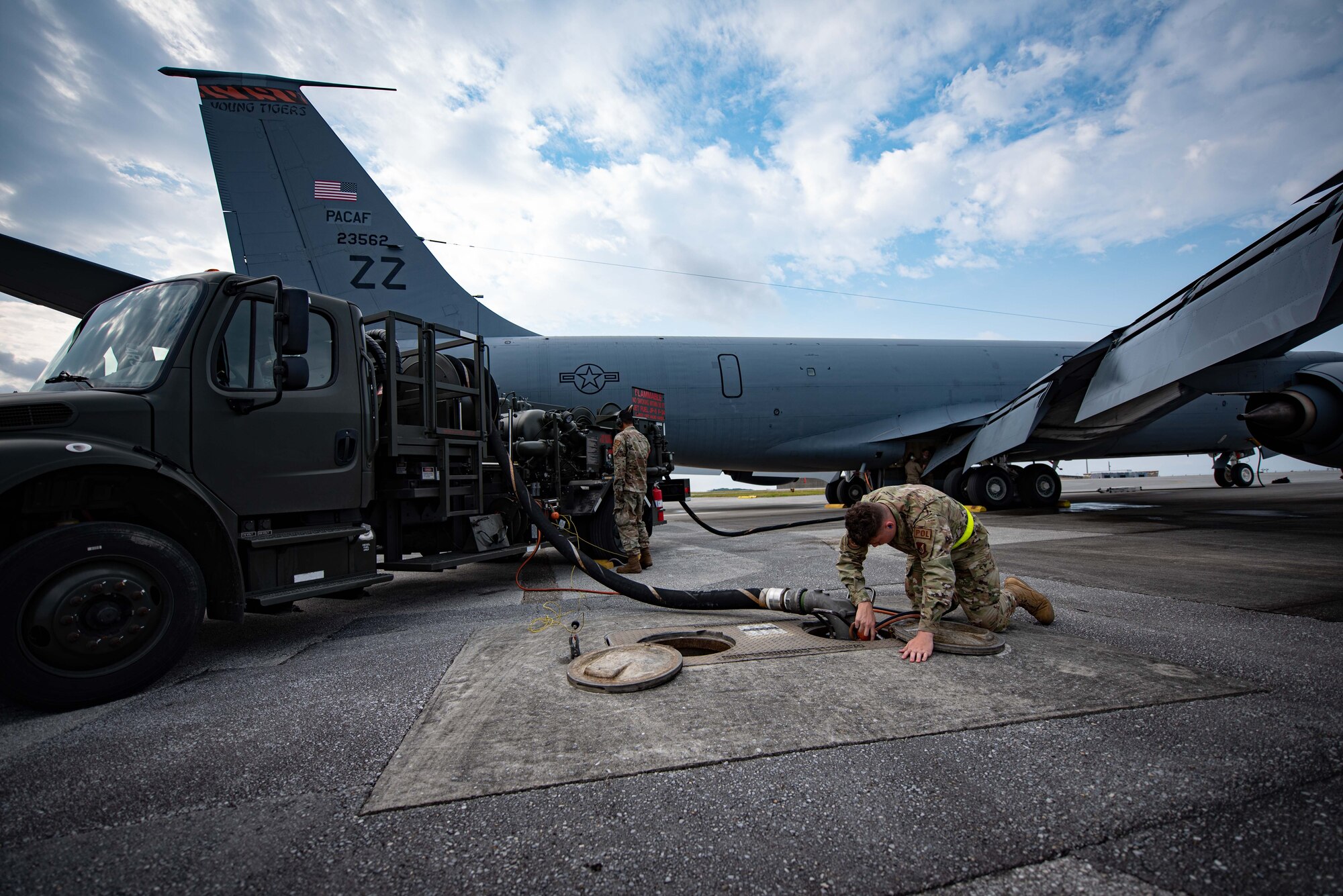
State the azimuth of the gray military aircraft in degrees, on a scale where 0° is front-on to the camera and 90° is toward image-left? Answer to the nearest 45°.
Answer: approximately 225°

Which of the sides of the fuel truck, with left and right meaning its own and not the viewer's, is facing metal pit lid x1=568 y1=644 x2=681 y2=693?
left

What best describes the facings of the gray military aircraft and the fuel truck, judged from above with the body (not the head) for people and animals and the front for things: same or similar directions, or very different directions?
very different directions

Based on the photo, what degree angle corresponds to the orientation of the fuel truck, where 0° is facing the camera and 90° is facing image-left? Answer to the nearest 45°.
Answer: approximately 45°

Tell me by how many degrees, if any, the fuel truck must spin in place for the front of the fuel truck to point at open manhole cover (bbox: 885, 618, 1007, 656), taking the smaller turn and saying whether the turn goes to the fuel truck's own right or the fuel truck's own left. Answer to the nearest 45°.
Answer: approximately 90° to the fuel truck's own left

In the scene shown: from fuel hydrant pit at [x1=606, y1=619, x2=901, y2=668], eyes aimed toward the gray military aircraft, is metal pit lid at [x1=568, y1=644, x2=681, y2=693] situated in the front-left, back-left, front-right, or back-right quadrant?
back-left
